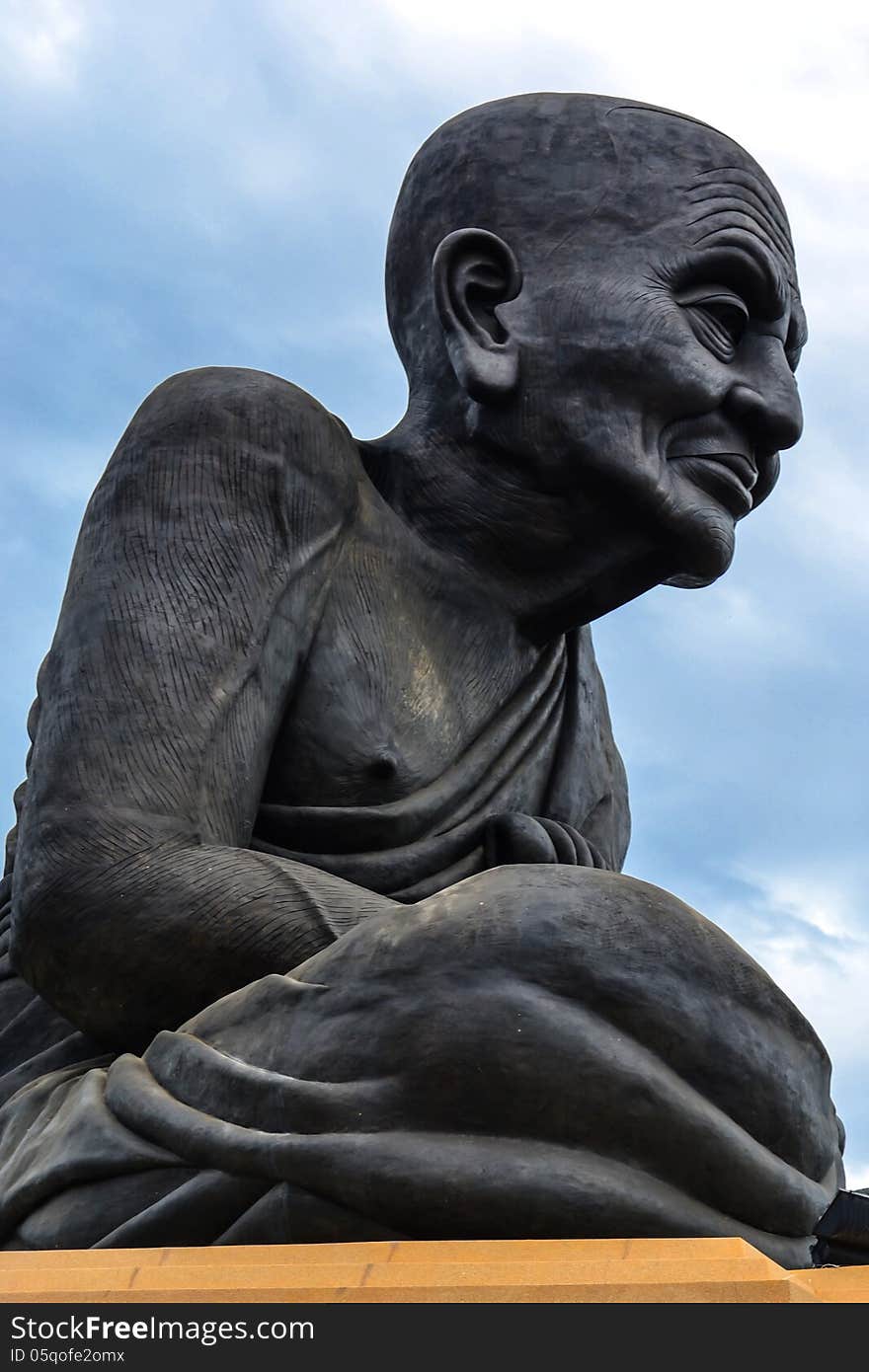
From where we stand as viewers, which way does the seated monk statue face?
facing the viewer and to the right of the viewer
